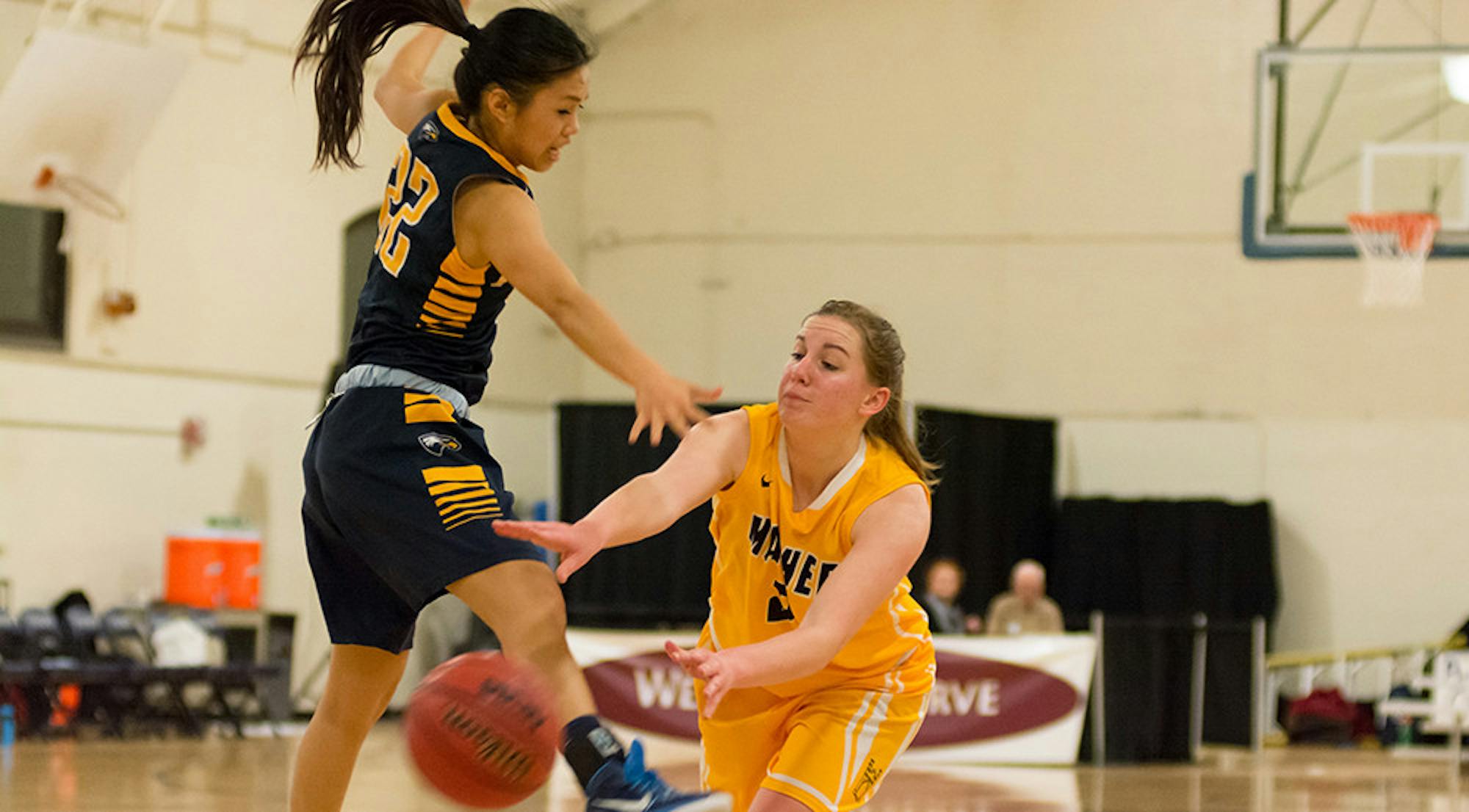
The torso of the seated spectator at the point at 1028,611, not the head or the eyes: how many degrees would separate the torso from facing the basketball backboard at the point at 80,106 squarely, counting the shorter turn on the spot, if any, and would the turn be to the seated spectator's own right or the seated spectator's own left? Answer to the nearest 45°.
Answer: approximately 45° to the seated spectator's own right

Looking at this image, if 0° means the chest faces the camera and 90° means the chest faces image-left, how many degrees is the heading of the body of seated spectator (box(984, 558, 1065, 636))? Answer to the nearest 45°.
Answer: approximately 0°

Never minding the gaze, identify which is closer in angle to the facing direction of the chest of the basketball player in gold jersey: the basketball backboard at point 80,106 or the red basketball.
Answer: the red basketball

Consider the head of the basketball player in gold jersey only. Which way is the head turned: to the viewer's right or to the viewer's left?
to the viewer's left

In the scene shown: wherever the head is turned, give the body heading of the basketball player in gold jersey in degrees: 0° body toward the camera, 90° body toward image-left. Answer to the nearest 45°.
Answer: approximately 45°

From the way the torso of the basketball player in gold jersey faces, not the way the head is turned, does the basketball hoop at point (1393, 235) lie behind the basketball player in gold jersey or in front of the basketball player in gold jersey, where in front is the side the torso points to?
behind

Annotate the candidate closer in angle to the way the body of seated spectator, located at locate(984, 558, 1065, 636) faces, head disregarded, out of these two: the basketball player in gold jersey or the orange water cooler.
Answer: the basketball player in gold jersey

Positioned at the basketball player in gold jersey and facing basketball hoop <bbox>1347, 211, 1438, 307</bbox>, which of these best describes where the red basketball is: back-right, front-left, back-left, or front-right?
back-left
